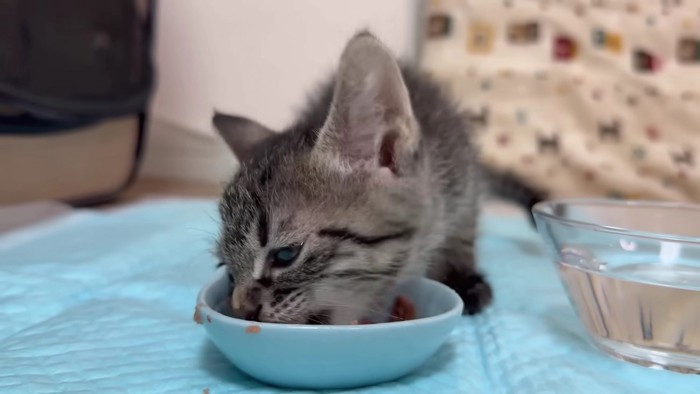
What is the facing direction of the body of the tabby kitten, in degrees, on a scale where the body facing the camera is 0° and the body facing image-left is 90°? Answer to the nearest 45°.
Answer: approximately 45°

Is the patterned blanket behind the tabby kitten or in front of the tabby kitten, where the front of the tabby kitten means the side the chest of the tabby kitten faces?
behind

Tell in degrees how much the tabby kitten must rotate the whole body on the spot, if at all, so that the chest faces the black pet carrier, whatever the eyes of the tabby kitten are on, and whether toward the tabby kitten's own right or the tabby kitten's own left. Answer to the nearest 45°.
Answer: approximately 90° to the tabby kitten's own right

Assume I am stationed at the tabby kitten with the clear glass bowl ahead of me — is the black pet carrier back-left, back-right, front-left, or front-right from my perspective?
back-left
